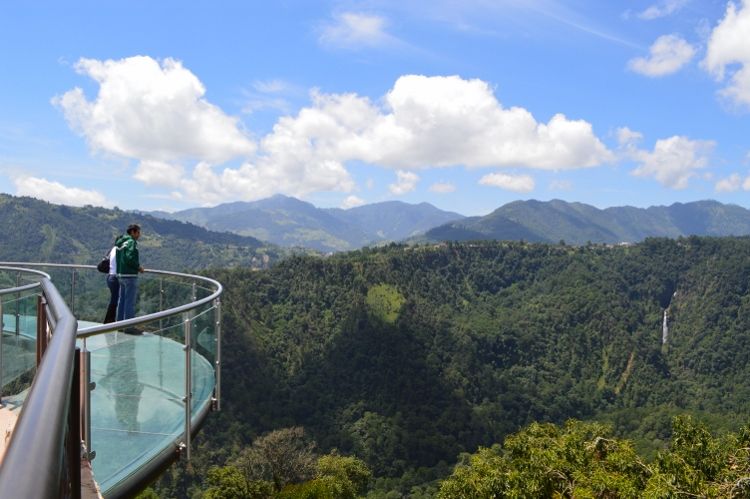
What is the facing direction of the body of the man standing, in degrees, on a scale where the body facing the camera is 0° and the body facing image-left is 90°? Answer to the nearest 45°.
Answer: approximately 270°
